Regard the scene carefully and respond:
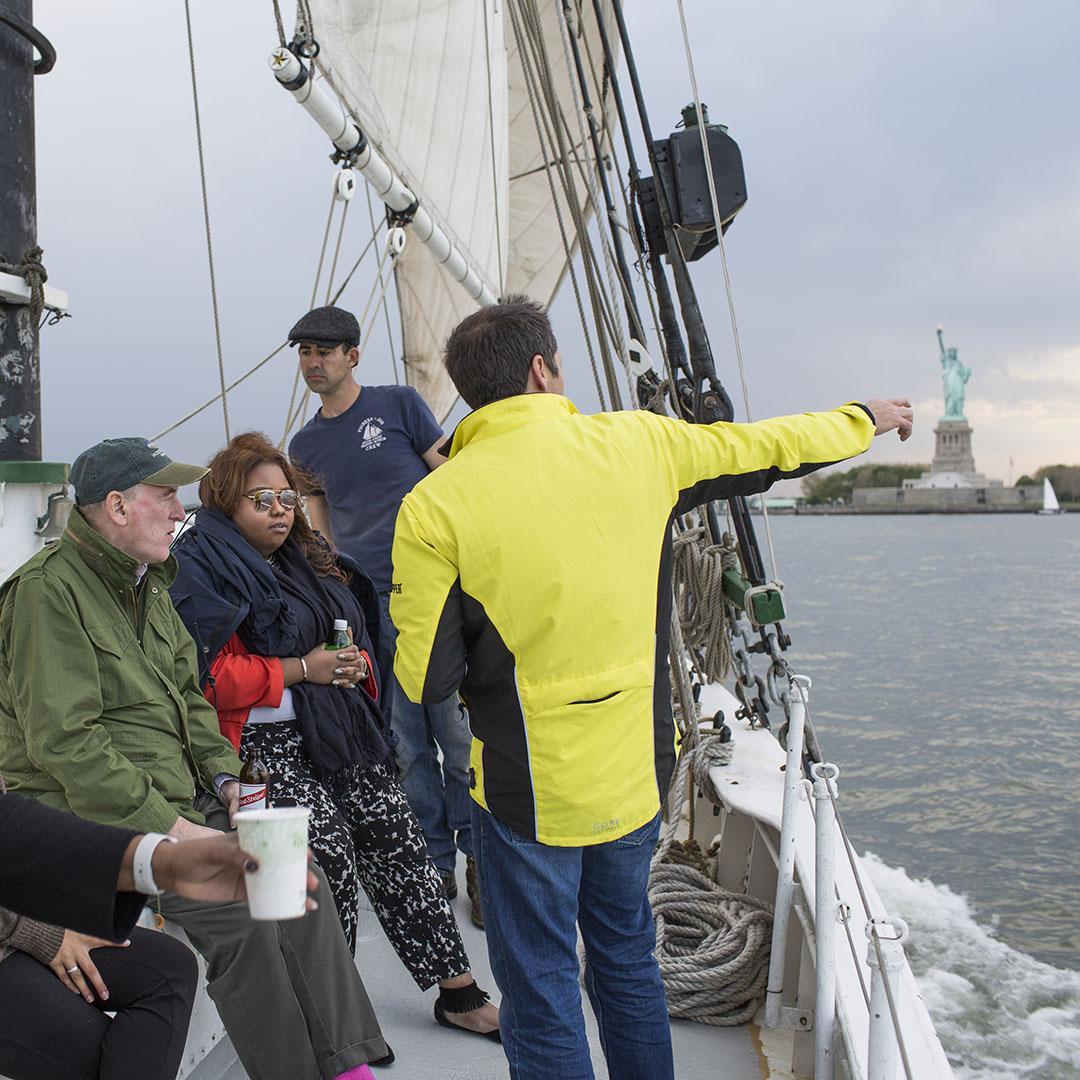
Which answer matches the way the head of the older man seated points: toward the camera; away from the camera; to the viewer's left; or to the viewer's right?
to the viewer's right

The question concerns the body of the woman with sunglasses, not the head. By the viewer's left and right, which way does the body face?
facing the viewer and to the right of the viewer

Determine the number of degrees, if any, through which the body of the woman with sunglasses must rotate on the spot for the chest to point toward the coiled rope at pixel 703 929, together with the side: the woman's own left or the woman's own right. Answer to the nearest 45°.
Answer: approximately 45° to the woman's own left

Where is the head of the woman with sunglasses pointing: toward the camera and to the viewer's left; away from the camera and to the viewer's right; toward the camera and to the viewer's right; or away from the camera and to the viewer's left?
toward the camera and to the viewer's right

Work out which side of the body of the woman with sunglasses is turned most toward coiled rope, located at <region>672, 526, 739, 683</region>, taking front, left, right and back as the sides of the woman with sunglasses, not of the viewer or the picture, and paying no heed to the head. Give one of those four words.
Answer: left
